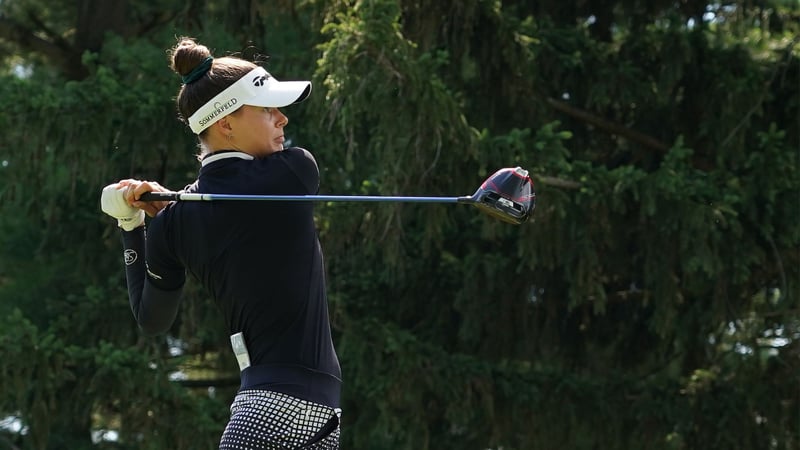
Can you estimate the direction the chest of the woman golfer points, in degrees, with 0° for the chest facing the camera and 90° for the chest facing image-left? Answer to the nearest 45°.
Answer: approximately 225°

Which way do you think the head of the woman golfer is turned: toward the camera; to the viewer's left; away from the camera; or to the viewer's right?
to the viewer's right
